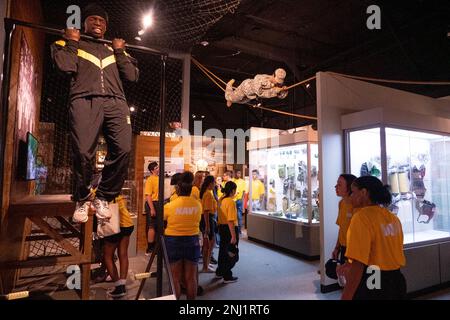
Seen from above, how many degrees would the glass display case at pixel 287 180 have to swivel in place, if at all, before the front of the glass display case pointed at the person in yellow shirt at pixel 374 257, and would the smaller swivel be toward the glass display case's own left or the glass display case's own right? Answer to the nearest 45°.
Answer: approximately 45° to the glass display case's own left

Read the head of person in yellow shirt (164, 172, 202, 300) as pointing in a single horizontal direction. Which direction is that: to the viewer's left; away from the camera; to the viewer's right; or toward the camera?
away from the camera

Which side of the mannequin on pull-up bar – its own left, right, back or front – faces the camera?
front

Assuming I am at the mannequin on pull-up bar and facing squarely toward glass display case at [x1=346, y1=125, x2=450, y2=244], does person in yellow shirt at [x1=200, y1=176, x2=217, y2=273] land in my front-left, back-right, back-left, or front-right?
front-left

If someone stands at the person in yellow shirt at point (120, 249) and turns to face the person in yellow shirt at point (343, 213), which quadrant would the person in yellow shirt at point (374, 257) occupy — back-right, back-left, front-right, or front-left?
front-right

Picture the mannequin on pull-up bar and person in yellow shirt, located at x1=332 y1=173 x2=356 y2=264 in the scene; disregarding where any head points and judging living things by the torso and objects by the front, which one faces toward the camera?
the mannequin on pull-up bar

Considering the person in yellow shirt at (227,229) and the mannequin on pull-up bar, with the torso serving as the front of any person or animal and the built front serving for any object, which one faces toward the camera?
the mannequin on pull-up bar

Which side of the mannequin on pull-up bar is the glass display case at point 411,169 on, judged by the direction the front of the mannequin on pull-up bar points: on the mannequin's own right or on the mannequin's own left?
on the mannequin's own left

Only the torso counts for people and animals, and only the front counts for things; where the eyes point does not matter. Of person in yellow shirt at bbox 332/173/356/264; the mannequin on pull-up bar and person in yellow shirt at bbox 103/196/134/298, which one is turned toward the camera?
the mannequin on pull-up bar

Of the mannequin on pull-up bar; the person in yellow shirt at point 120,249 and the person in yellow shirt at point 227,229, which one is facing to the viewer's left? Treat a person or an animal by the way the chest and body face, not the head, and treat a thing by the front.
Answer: the person in yellow shirt at point 120,249

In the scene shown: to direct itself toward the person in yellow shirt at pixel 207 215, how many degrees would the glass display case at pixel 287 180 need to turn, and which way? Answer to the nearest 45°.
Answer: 0° — it already faces them

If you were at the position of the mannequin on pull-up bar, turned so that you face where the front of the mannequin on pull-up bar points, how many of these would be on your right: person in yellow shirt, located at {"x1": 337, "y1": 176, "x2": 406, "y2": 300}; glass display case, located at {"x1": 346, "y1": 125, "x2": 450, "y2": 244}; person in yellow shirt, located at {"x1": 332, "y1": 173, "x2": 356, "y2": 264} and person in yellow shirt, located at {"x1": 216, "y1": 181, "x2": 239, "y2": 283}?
0

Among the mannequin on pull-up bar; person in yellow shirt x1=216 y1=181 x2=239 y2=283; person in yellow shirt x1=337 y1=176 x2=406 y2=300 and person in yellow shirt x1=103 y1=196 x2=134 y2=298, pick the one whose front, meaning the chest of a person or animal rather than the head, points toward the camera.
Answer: the mannequin on pull-up bar
